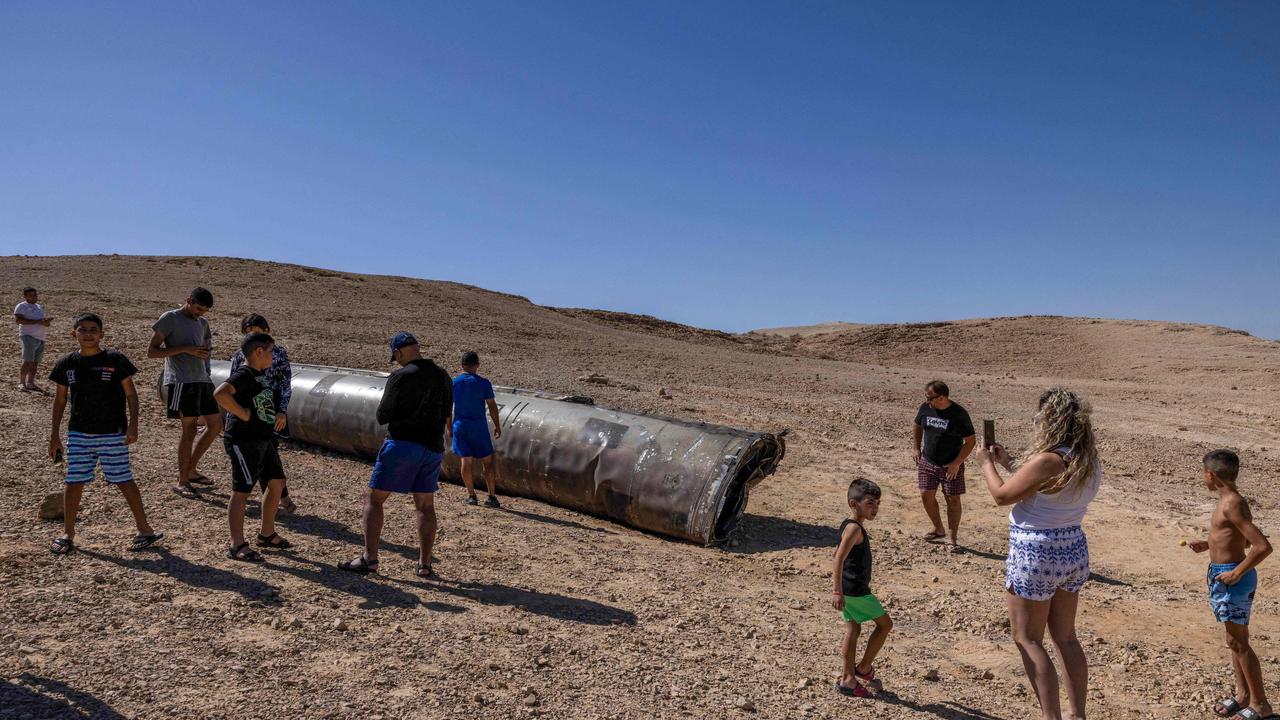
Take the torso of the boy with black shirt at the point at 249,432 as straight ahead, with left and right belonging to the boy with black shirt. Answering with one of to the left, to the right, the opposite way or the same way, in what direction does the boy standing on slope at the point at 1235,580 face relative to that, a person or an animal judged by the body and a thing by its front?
the opposite way

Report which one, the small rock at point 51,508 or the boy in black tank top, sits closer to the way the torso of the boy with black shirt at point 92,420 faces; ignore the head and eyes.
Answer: the boy in black tank top

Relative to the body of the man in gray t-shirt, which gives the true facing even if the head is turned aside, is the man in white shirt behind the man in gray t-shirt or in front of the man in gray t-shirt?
behind

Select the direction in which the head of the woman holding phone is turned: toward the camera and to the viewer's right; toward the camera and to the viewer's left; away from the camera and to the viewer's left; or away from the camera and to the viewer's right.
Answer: away from the camera and to the viewer's left

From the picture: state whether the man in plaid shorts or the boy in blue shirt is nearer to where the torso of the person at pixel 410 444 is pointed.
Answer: the boy in blue shirt

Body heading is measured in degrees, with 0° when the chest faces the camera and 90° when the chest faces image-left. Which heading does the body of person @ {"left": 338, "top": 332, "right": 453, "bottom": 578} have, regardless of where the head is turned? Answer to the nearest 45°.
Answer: approximately 135°

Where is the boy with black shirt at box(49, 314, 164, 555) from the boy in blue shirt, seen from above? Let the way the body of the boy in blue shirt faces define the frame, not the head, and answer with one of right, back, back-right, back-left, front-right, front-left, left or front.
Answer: back-left

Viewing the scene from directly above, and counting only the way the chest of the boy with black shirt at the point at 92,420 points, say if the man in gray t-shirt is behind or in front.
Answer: behind
